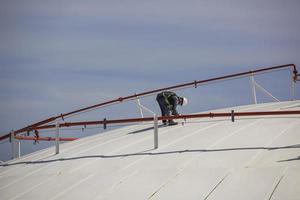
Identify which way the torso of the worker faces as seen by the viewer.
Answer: to the viewer's right
